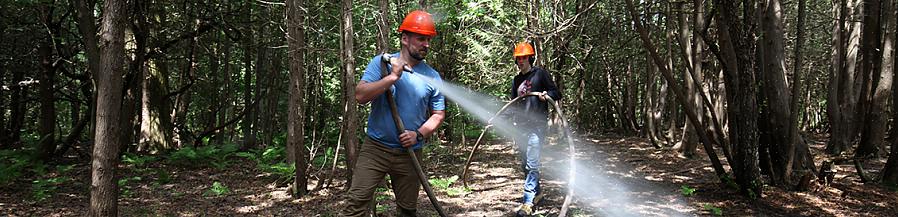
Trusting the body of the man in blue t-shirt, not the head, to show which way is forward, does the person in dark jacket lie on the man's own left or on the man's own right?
on the man's own left

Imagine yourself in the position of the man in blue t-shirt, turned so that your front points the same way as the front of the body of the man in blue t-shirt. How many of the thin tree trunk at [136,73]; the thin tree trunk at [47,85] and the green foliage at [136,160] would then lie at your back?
3

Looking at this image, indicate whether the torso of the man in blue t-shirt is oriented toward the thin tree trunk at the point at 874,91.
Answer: no

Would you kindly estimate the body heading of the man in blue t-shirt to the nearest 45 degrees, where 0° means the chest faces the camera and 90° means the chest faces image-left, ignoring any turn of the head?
approximately 315°

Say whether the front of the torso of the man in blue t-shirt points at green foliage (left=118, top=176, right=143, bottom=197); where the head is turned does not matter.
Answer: no

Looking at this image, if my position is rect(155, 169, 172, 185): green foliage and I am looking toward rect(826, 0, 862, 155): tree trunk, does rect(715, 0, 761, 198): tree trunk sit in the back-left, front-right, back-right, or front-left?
front-right

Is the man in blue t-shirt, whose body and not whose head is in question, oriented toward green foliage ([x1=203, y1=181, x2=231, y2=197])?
no

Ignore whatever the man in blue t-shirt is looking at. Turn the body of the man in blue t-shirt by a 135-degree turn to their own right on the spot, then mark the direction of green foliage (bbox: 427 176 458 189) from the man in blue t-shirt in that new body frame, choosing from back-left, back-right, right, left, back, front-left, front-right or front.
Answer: right

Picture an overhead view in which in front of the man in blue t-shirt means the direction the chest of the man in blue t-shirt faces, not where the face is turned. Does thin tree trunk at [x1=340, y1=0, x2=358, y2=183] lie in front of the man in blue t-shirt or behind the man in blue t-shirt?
behind

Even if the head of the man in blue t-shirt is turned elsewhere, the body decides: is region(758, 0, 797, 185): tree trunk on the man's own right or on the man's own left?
on the man's own left

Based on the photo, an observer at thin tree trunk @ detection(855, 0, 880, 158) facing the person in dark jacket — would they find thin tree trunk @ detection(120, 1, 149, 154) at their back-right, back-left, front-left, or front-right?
front-right

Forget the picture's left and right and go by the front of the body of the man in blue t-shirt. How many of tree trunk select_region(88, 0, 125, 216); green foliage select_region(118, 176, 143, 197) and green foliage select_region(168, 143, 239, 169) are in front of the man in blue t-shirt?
0

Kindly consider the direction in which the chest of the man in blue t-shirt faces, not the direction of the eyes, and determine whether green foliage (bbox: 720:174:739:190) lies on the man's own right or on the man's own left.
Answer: on the man's own left
